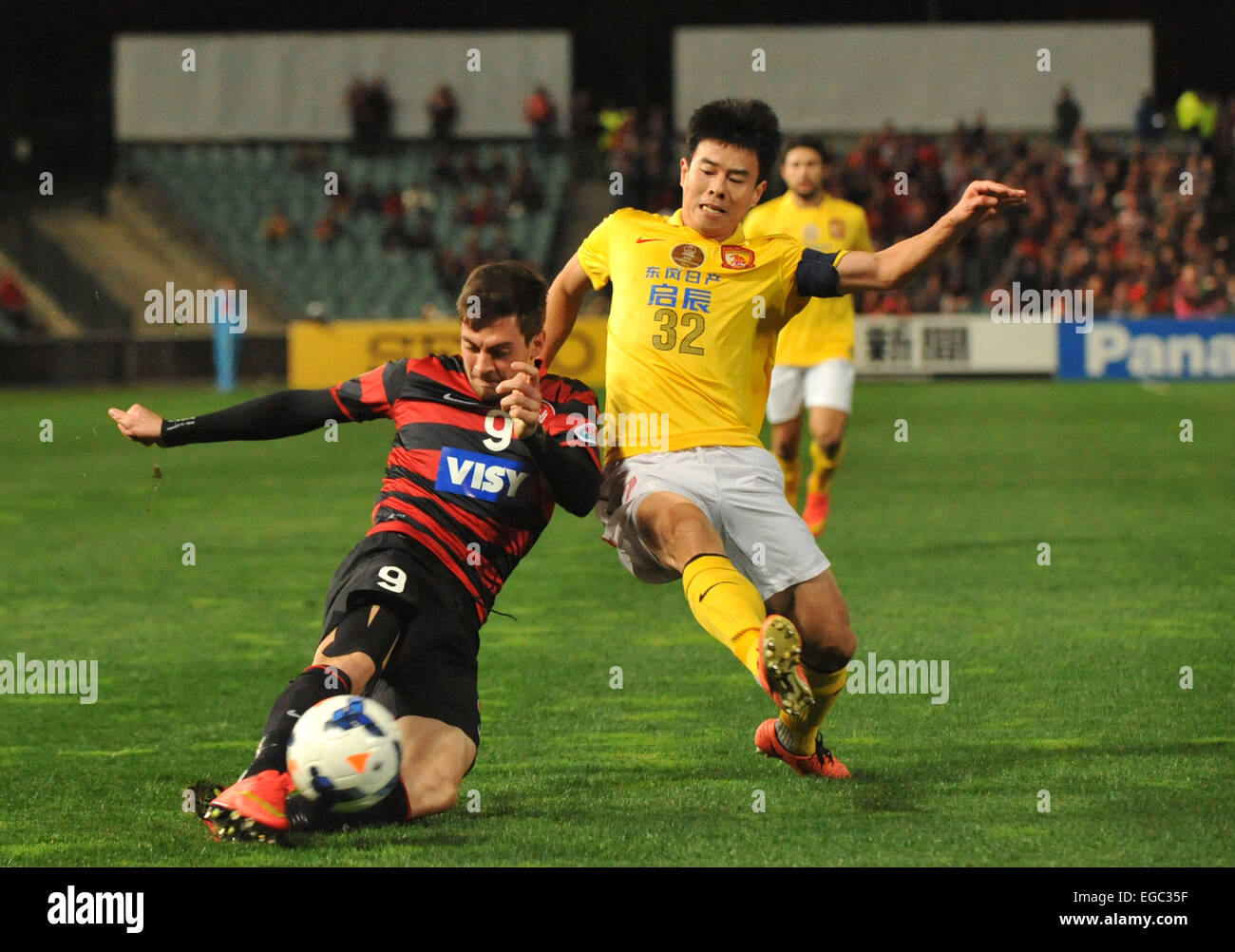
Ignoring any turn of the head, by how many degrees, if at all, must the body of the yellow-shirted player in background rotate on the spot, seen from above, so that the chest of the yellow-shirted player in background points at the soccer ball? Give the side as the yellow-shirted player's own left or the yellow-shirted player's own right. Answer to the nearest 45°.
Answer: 0° — they already face it

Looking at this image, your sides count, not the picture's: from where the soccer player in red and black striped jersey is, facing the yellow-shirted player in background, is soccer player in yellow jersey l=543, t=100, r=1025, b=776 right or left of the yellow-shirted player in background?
right

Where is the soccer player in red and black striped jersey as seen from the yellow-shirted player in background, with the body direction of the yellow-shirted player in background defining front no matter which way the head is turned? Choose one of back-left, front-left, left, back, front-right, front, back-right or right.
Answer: front

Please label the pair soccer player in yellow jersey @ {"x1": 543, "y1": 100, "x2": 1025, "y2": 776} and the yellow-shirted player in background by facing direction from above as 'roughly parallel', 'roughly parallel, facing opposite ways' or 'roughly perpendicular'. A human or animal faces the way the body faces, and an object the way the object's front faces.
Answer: roughly parallel

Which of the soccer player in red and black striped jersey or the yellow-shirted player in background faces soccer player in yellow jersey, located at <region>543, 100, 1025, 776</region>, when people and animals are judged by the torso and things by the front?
the yellow-shirted player in background

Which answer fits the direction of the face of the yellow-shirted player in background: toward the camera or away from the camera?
toward the camera

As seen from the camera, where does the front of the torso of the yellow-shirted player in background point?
toward the camera

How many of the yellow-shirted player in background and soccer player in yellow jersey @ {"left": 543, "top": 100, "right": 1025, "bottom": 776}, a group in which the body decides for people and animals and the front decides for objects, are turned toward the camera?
2

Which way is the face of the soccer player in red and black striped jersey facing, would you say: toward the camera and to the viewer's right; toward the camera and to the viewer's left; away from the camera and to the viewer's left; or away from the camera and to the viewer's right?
toward the camera and to the viewer's left

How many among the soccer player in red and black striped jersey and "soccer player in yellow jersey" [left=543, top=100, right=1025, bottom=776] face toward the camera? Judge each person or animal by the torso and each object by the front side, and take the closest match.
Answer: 2

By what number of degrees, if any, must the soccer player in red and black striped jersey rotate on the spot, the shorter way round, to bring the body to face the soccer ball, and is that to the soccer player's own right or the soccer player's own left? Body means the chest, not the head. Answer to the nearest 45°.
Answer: approximately 45° to the soccer player's own right

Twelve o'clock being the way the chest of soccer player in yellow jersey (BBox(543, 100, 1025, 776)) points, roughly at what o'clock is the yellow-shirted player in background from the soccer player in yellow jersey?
The yellow-shirted player in background is roughly at 6 o'clock from the soccer player in yellow jersey.

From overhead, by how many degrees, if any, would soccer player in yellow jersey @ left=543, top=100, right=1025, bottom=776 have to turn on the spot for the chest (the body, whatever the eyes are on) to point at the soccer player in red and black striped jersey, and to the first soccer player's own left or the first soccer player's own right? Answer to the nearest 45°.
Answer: approximately 45° to the first soccer player's own right

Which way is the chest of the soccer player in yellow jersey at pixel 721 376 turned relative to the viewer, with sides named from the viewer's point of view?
facing the viewer

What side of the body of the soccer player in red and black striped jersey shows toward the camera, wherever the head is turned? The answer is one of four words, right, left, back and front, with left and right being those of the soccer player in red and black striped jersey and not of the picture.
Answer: front
